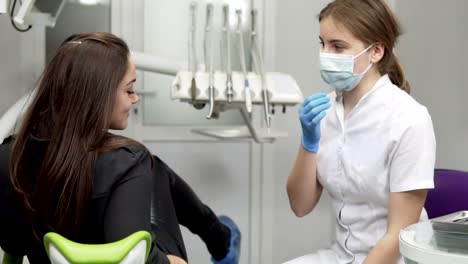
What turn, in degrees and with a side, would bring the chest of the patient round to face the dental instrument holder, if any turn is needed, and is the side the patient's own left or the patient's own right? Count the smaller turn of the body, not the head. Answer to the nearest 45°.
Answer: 0° — they already face it

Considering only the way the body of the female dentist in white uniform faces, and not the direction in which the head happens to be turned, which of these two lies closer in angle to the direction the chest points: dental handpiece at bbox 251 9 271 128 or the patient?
the patient

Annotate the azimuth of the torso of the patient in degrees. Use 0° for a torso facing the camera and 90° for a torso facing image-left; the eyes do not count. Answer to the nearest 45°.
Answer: approximately 225°

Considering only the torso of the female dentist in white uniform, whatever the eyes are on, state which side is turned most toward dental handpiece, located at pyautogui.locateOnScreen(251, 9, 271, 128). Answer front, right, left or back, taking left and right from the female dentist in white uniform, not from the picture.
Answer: right

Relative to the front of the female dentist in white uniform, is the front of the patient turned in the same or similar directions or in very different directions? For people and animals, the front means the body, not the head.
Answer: very different directions

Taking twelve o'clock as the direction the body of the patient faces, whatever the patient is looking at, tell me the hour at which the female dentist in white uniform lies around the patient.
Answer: The female dentist in white uniform is roughly at 1 o'clock from the patient.

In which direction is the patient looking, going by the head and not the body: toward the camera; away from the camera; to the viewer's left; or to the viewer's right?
to the viewer's right

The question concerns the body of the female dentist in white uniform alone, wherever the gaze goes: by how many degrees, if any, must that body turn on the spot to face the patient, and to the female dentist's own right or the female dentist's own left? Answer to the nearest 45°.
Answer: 0° — they already face them

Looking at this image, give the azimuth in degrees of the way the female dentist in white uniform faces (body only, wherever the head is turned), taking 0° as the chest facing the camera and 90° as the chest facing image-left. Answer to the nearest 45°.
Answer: approximately 45°
